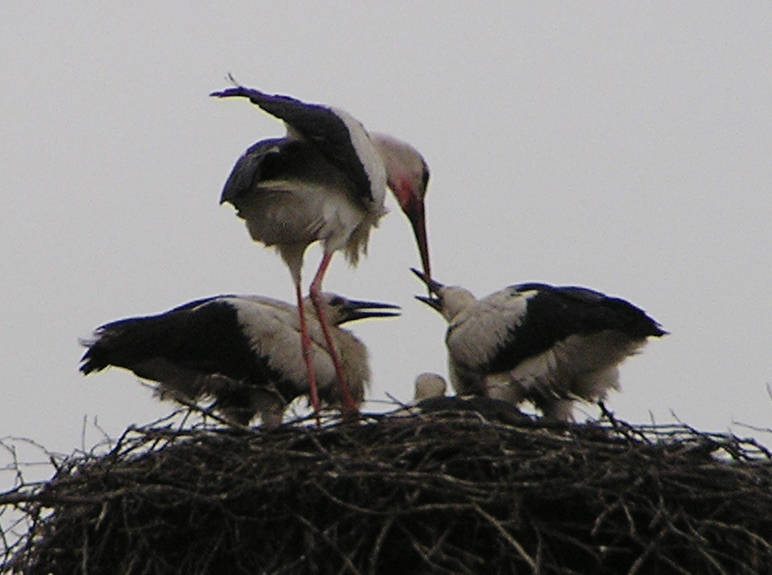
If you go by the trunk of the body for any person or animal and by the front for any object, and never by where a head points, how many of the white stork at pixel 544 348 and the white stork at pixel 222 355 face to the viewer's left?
1

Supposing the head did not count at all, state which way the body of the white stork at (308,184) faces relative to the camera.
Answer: to the viewer's right

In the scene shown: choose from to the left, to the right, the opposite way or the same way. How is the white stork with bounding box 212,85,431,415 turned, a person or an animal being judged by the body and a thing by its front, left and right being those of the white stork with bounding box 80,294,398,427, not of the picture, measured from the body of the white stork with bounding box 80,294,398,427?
the same way

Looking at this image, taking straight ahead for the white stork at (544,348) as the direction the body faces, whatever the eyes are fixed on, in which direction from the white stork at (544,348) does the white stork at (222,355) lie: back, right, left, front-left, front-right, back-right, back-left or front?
front

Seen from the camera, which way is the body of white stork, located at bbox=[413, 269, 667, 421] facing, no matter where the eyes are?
to the viewer's left

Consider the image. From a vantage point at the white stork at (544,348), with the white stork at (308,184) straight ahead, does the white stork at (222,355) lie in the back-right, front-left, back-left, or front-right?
front-right

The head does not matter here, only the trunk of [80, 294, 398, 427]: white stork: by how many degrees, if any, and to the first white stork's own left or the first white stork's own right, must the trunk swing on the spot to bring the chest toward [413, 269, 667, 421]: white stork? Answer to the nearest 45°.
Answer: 0° — it already faces it

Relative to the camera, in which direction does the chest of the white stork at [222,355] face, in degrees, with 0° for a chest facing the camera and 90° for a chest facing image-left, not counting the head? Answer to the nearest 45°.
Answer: approximately 270°

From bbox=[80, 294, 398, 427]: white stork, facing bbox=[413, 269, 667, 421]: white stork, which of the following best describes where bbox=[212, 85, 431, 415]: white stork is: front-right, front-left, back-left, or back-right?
front-right

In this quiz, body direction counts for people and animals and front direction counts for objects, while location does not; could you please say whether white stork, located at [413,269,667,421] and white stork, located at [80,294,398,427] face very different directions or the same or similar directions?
very different directions

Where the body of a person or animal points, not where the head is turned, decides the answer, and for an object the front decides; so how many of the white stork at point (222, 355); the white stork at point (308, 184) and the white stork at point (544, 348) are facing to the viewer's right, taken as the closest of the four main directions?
2

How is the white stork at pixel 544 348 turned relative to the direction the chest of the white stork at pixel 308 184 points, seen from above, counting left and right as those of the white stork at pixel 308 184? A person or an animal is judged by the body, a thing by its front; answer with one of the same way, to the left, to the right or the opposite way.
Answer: the opposite way
